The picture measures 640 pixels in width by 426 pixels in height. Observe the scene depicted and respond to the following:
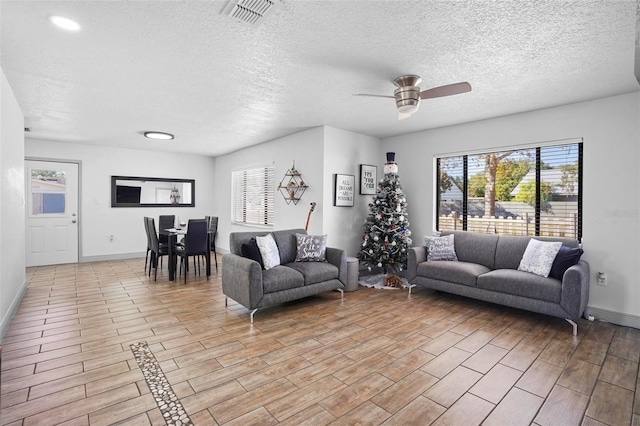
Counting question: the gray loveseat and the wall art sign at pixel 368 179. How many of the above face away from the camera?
0

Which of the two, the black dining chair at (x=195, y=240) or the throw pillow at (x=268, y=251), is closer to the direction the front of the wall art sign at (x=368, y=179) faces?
the throw pillow

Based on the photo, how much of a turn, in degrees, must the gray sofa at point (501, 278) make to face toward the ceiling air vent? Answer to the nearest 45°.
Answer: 0° — it already faces it

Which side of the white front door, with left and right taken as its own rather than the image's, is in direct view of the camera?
front

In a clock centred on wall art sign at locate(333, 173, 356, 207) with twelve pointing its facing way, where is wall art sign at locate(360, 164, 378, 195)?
wall art sign at locate(360, 164, 378, 195) is roughly at 9 o'clock from wall art sign at locate(333, 173, 356, 207).

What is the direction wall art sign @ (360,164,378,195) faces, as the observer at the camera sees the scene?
facing the viewer and to the right of the viewer

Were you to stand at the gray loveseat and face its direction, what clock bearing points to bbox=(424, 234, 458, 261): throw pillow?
The throw pillow is roughly at 10 o'clock from the gray loveseat.

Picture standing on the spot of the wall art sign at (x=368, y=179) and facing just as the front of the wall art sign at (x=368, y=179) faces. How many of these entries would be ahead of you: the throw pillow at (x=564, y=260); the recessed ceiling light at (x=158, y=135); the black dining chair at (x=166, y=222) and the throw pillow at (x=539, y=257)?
2

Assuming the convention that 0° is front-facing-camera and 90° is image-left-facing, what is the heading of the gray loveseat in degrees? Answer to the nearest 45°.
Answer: approximately 315°

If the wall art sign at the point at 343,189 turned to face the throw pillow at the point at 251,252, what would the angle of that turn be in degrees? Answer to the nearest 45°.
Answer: approximately 90° to its right

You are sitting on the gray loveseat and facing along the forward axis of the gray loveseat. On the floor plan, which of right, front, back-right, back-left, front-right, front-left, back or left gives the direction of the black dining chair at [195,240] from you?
back

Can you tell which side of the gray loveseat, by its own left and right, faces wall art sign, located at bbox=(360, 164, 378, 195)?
left

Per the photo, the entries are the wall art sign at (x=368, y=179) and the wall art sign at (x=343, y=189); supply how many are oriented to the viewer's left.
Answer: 0
